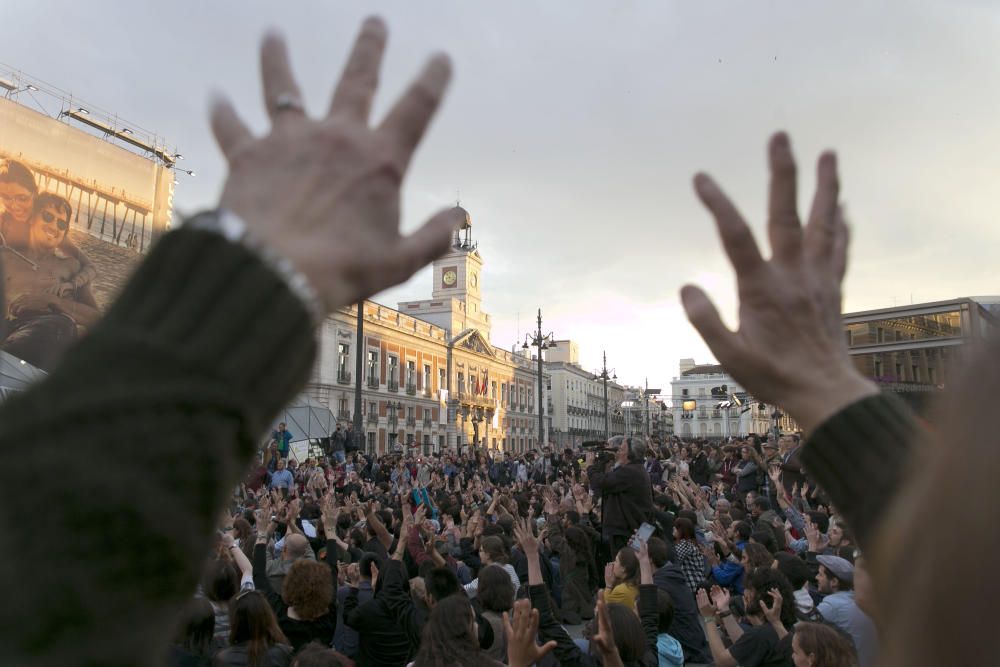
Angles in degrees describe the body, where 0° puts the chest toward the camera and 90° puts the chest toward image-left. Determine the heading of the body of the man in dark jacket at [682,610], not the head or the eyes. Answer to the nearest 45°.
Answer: approximately 135°

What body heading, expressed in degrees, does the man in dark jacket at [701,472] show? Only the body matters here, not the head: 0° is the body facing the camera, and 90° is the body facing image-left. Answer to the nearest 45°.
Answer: approximately 45°

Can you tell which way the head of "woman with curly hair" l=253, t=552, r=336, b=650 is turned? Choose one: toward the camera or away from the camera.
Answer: away from the camera

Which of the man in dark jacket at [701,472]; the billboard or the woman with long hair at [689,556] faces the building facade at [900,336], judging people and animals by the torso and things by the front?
the billboard

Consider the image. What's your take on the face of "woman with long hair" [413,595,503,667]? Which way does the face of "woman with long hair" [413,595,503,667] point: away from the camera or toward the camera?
away from the camera

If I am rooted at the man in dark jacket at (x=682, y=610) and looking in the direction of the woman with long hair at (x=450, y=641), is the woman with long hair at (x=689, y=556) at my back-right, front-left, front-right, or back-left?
back-right

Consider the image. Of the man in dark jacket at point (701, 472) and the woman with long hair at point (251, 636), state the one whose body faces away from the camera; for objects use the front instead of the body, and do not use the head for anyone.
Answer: the woman with long hair

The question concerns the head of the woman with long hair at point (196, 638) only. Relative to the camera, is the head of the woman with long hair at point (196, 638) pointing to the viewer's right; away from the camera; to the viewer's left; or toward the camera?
away from the camera

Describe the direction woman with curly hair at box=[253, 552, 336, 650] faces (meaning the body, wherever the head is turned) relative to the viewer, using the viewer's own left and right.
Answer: facing away from the viewer

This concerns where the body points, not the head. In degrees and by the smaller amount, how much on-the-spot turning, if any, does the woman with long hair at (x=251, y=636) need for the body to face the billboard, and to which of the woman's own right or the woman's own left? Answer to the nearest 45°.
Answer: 0° — they already face it
